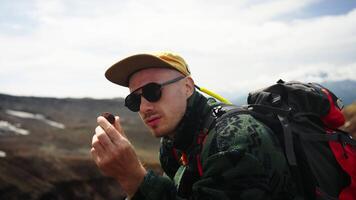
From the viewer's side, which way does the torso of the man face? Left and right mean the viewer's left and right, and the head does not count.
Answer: facing the viewer and to the left of the viewer

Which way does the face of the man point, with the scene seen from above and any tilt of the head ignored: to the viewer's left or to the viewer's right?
to the viewer's left
